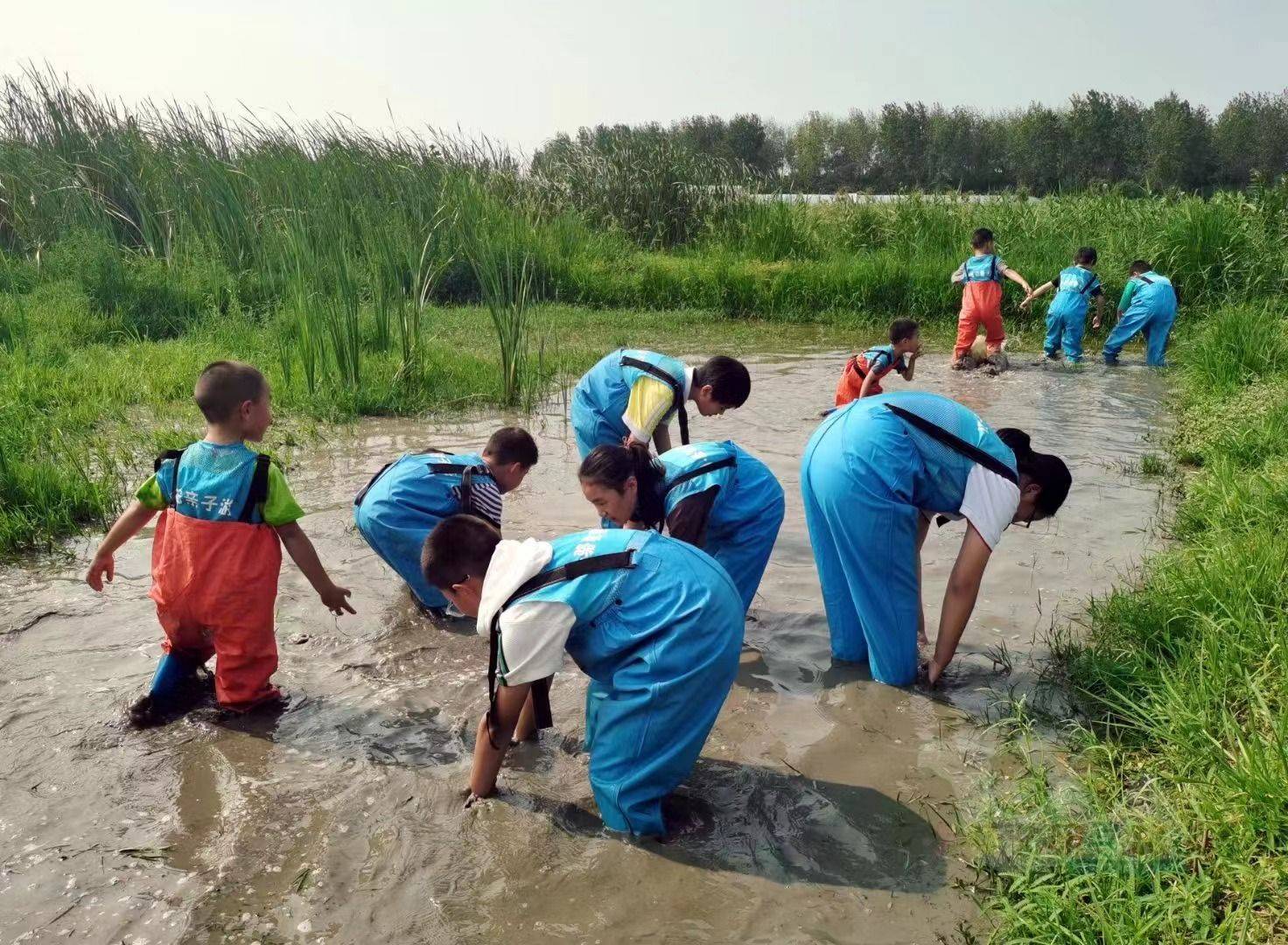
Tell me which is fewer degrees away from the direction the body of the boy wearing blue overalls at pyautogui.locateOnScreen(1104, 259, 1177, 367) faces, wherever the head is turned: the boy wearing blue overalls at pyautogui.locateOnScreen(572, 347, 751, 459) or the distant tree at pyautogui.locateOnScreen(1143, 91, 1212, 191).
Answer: the distant tree

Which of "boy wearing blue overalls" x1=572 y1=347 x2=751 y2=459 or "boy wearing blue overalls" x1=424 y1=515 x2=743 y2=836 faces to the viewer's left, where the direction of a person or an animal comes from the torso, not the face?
"boy wearing blue overalls" x1=424 y1=515 x2=743 y2=836

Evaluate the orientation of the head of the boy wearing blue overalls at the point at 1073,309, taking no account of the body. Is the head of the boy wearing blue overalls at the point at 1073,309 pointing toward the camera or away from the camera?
away from the camera

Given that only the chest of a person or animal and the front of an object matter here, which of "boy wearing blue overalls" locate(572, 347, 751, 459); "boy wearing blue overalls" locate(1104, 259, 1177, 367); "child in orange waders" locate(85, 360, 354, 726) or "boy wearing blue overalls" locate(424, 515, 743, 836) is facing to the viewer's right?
"boy wearing blue overalls" locate(572, 347, 751, 459)

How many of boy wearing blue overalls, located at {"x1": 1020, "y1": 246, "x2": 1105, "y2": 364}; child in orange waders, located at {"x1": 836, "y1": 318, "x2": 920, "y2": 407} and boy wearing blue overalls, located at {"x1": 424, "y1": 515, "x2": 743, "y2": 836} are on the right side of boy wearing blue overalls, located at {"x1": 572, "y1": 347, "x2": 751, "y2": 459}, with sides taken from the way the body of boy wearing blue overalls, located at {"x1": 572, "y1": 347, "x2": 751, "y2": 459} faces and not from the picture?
1

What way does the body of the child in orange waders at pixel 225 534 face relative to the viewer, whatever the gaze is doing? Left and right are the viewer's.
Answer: facing away from the viewer

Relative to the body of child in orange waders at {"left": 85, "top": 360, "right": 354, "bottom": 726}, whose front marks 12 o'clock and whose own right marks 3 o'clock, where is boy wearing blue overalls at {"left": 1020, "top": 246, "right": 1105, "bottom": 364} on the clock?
The boy wearing blue overalls is roughly at 2 o'clock from the child in orange waders.

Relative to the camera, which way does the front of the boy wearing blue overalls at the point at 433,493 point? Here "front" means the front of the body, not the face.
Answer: to the viewer's right

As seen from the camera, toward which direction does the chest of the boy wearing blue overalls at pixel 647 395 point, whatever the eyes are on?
to the viewer's right

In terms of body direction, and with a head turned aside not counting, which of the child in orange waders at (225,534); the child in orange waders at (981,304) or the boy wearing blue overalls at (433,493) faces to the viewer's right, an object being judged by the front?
the boy wearing blue overalls

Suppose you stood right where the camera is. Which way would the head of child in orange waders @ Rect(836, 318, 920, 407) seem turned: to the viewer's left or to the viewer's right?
to the viewer's right

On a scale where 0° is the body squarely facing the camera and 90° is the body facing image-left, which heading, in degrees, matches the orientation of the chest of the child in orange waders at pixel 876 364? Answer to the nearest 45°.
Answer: approximately 270°

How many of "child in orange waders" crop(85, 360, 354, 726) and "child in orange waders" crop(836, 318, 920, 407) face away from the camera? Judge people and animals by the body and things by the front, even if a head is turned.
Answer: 1

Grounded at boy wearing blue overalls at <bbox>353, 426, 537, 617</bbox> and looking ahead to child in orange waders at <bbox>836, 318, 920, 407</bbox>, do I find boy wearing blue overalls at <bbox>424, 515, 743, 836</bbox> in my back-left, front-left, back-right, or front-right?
back-right

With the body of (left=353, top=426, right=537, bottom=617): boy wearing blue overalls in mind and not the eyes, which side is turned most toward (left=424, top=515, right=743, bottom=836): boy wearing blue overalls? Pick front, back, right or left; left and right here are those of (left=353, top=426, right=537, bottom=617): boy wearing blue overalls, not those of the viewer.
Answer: right
